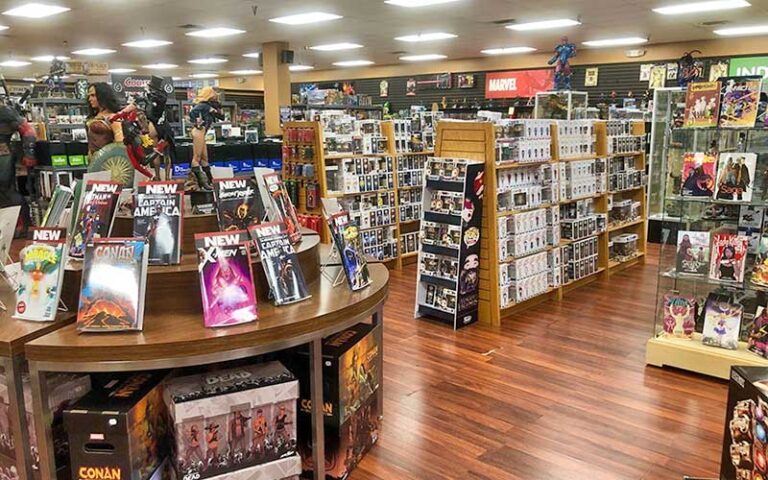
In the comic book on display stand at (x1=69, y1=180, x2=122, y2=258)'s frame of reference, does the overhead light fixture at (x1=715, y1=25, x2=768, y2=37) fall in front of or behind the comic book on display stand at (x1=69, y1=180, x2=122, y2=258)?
behind

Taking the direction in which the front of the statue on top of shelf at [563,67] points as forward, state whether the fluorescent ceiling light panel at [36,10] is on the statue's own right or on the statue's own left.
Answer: on the statue's own right

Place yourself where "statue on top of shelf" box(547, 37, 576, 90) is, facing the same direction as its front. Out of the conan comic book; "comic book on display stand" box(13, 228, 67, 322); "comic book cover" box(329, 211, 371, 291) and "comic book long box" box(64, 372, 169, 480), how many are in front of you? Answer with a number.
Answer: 4

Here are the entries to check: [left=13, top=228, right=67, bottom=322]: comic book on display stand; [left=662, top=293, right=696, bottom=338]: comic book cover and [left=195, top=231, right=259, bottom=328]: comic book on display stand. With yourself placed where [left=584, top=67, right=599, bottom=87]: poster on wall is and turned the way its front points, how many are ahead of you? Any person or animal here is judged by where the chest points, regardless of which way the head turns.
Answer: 3

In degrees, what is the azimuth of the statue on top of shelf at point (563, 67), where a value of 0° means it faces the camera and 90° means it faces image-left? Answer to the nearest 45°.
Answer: approximately 0°
